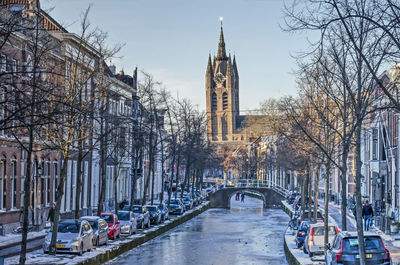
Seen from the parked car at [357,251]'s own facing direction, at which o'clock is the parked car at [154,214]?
the parked car at [154,214] is roughly at 11 o'clock from the parked car at [357,251].

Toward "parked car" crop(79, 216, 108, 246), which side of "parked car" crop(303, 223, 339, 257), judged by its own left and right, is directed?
left

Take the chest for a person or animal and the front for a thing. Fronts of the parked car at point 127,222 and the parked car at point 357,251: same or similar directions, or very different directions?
very different directions

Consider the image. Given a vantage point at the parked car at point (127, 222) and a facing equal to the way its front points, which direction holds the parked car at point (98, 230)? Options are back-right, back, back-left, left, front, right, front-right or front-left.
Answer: front-left

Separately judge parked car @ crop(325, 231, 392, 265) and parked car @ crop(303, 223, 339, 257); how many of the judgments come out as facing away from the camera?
2

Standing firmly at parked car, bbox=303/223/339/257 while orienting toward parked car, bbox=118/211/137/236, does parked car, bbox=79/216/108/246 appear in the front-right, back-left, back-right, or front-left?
front-left

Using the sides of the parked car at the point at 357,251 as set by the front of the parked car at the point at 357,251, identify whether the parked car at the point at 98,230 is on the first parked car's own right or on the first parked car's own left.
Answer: on the first parked car's own left

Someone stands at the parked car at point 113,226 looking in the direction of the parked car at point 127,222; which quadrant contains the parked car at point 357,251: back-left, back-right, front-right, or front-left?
back-right

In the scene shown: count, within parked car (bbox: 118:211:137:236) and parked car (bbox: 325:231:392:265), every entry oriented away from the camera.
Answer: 1

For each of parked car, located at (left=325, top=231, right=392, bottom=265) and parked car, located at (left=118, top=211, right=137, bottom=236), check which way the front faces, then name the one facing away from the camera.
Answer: parked car, located at (left=325, top=231, right=392, bottom=265)

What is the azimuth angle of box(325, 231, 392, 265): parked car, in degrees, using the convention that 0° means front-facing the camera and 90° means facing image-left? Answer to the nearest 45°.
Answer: approximately 180°

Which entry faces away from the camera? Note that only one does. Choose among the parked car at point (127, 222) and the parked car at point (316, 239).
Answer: the parked car at point (316, 239)

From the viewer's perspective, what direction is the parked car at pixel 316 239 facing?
away from the camera

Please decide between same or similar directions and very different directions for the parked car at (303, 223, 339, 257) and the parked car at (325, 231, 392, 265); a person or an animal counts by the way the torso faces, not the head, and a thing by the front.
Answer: same or similar directions
